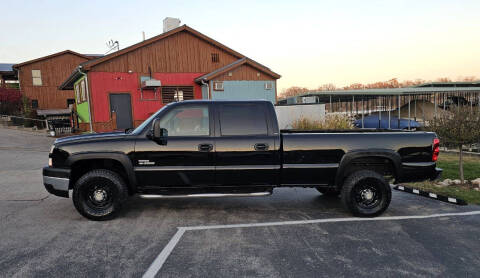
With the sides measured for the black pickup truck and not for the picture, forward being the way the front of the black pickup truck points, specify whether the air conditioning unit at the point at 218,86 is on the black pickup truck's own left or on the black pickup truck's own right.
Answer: on the black pickup truck's own right

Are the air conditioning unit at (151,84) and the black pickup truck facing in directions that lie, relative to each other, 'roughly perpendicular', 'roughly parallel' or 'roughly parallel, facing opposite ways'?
roughly perpendicular

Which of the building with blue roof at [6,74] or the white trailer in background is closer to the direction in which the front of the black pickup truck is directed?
the building with blue roof

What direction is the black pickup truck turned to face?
to the viewer's left

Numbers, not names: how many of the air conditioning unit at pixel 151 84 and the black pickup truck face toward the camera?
1

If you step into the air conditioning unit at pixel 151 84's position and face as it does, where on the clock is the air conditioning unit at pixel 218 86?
the air conditioning unit at pixel 218 86 is roughly at 9 o'clock from the air conditioning unit at pixel 151 84.

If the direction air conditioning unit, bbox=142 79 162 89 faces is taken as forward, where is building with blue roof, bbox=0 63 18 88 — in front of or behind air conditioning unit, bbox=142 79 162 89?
behind

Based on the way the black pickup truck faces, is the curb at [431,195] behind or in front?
behind

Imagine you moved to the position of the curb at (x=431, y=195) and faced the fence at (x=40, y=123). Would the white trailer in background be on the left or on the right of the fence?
right
